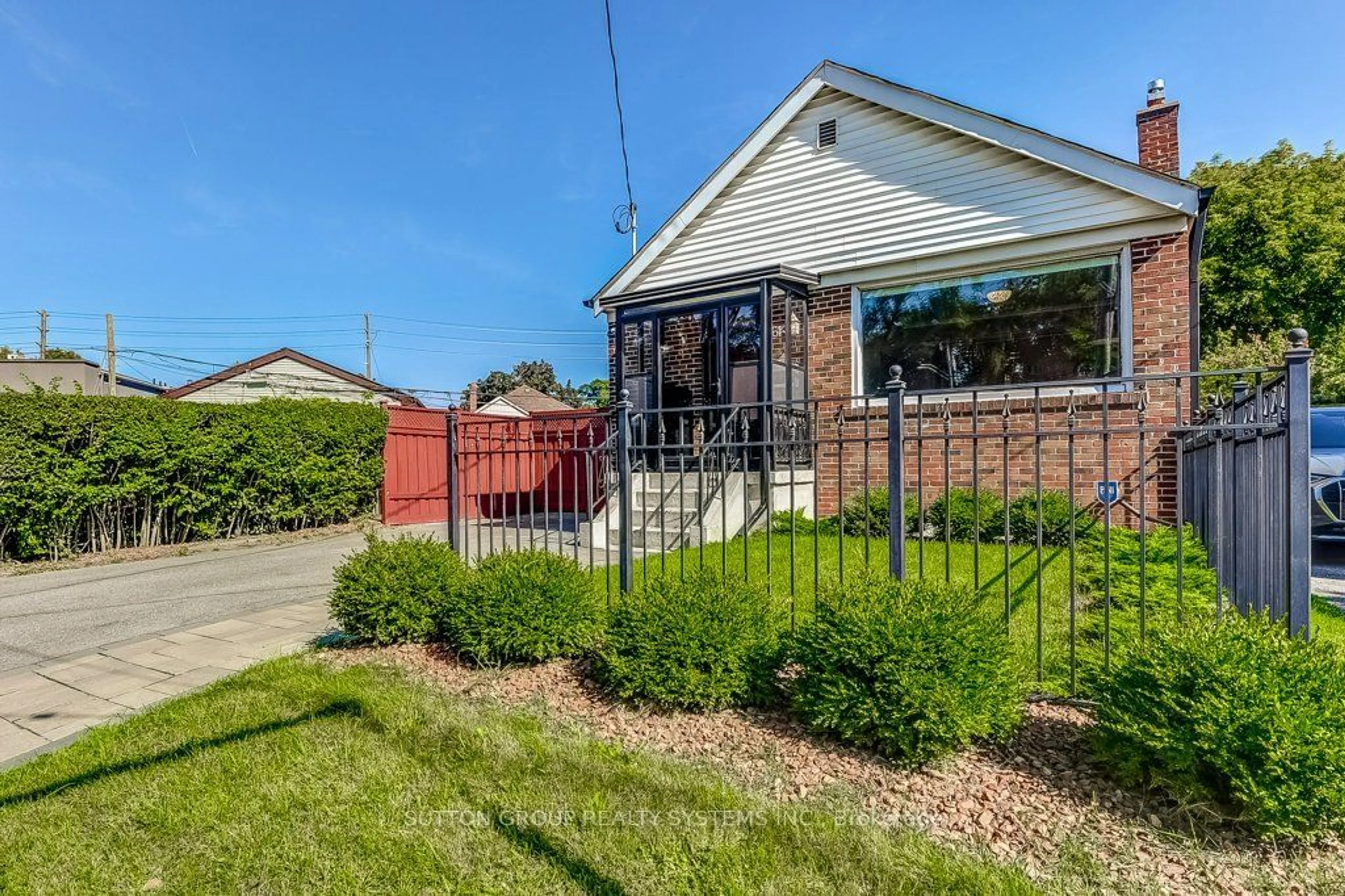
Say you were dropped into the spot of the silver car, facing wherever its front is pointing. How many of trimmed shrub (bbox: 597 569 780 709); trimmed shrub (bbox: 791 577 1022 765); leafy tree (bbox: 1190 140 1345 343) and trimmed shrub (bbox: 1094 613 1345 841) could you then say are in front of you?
3

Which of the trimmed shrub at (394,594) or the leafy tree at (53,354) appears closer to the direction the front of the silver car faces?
the trimmed shrub

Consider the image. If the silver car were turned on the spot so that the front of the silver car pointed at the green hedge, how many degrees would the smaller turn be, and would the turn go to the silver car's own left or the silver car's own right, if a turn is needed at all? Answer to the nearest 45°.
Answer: approximately 45° to the silver car's own right

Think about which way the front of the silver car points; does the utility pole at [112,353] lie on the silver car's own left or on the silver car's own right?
on the silver car's own right

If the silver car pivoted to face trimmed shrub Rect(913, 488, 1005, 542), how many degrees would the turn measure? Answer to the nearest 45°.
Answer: approximately 45° to its right

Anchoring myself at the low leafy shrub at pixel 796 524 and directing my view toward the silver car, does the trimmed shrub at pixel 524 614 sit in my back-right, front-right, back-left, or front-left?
back-right

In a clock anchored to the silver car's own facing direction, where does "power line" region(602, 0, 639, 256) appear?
The power line is roughly at 2 o'clock from the silver car.

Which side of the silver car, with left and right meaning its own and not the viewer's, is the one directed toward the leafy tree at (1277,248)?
back

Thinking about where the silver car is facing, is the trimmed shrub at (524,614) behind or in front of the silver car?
in front

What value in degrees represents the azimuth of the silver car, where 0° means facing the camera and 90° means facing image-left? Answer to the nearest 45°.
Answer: approximately 0°

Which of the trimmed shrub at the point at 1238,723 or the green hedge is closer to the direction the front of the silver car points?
the trimmed shrub

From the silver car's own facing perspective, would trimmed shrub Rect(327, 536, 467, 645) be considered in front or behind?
in front
